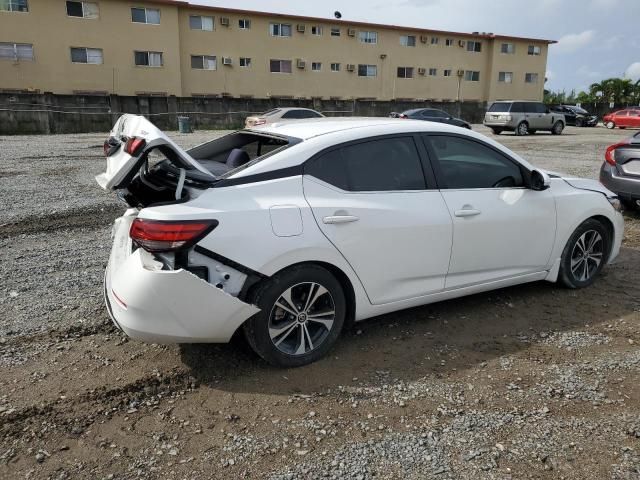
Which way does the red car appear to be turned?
to the viewer's left

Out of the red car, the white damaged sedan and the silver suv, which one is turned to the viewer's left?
the red car

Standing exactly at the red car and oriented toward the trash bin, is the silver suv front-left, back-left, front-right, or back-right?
front-left

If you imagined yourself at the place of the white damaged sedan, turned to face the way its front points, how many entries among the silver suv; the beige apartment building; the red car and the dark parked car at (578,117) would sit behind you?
0

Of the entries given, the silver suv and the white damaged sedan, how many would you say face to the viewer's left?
0

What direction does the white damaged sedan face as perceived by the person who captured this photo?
facing away from the viewer and to the right of the viewer

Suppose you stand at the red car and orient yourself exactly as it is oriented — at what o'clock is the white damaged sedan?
The white damaged sedan is roughly at 9 o'clock from the red car.

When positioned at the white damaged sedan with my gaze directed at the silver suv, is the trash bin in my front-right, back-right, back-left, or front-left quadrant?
front-left

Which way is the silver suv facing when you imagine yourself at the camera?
facing away from the viewer and to the right of the viewer

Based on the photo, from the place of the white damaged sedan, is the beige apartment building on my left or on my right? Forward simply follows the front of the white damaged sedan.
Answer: on my left

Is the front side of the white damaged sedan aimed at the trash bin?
no
